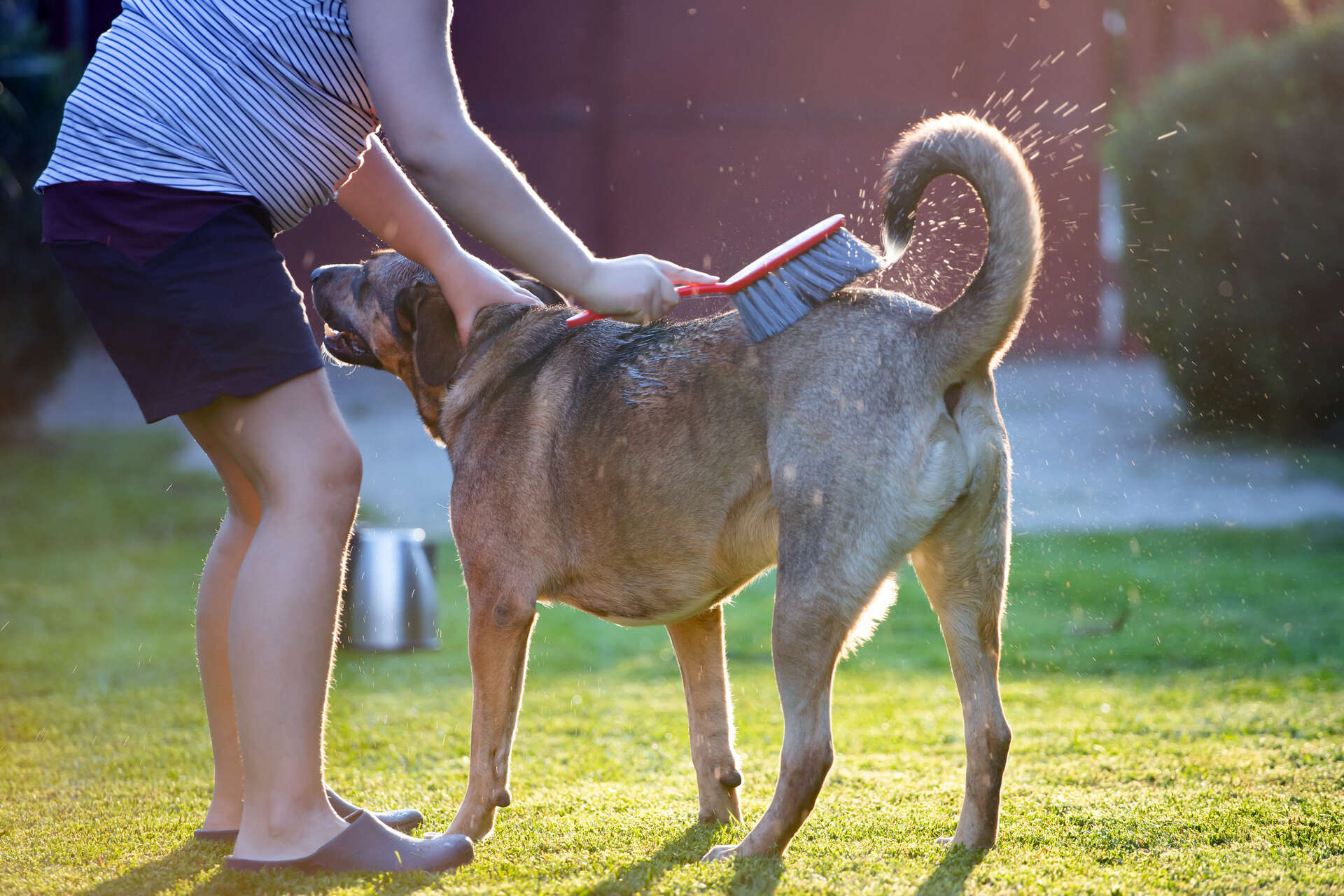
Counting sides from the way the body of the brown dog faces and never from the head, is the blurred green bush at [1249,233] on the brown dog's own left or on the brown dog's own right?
on the brown dog's own right

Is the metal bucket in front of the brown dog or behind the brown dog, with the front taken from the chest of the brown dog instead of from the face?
in front

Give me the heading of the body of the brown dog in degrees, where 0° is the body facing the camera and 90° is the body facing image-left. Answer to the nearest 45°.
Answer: approximately 135°

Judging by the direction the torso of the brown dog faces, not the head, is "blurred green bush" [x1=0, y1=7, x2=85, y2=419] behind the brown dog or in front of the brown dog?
in front

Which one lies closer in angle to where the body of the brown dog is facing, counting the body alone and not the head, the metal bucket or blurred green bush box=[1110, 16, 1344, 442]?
the metal bucket
